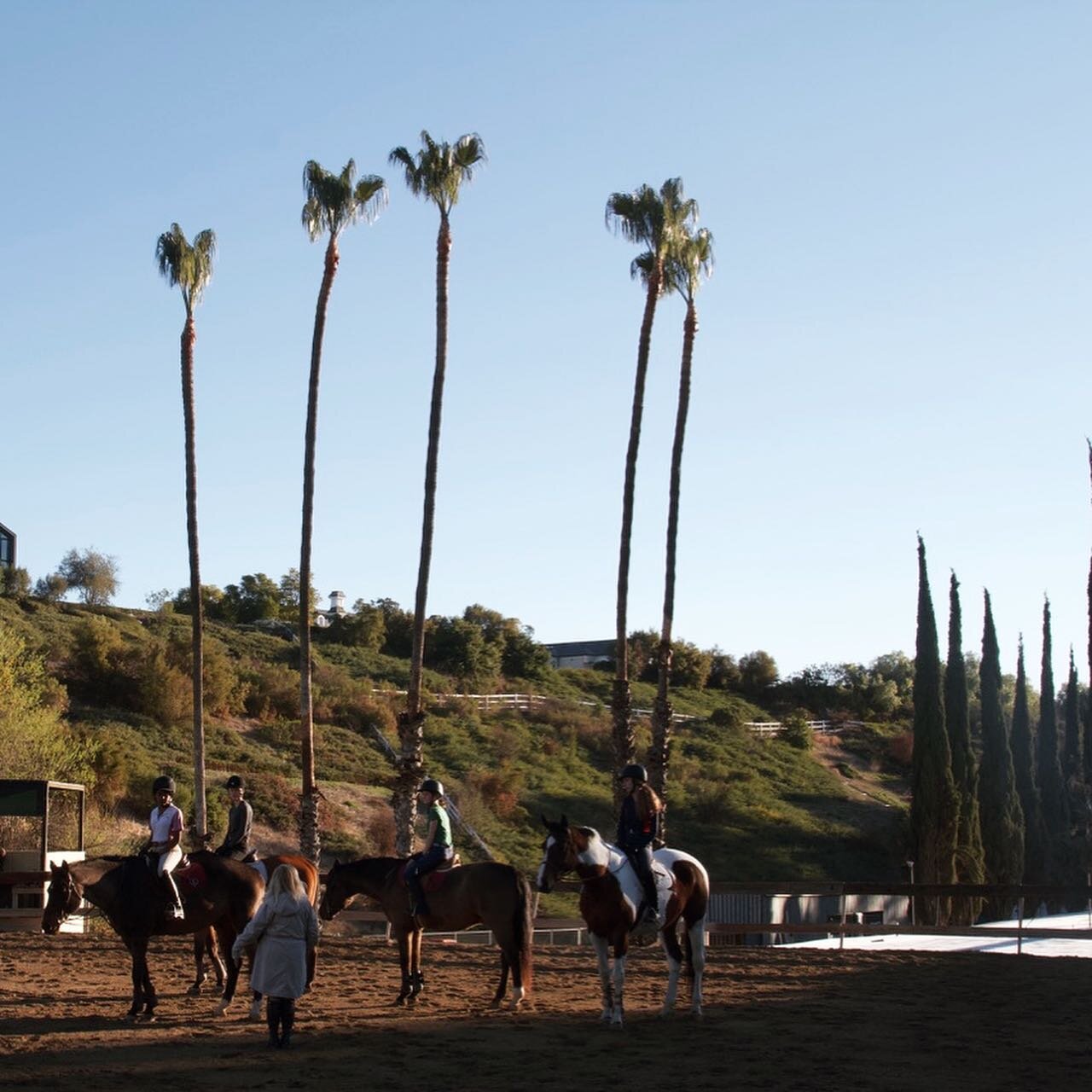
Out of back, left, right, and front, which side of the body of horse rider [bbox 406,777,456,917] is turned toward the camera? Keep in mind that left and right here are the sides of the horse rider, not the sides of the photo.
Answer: left

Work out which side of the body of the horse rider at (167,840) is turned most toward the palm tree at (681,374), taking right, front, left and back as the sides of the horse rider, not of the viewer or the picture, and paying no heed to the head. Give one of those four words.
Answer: back

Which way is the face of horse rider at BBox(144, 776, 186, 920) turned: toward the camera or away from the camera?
toward the camera

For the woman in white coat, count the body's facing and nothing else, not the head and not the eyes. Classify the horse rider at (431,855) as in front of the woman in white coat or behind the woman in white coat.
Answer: in front

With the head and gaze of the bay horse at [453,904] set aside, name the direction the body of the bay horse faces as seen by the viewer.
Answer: to the viewer's left

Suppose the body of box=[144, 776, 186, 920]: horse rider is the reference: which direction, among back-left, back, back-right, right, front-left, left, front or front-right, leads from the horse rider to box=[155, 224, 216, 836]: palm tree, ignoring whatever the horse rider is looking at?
back-right

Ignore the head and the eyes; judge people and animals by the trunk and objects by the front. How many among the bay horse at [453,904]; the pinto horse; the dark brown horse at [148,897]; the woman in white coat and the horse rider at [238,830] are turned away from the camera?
1

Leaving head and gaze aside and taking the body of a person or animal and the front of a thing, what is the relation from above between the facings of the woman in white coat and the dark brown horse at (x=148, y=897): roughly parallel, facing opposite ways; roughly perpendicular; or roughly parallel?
roughly perpendicular

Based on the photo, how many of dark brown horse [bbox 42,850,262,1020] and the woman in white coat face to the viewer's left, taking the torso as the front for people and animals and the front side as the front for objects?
1

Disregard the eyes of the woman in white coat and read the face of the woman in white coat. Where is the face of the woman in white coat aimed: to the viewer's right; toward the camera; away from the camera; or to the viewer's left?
away from the camera

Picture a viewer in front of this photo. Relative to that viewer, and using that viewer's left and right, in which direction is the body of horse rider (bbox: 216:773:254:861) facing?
facing the viewer and to the left of the viewer

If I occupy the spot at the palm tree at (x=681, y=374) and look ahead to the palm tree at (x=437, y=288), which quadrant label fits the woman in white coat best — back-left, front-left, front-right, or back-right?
front-left

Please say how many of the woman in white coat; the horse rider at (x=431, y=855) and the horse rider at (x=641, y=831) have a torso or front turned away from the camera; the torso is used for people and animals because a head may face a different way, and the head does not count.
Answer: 1

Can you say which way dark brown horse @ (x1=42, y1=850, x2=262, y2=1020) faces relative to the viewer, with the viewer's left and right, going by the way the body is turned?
facing to the left of the viewer

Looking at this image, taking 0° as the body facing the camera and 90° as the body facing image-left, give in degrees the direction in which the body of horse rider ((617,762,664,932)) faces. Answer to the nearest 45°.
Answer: approximately 45°

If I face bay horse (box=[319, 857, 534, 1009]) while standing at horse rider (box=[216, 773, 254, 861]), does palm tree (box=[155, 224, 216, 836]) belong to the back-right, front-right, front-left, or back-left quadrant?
back-left

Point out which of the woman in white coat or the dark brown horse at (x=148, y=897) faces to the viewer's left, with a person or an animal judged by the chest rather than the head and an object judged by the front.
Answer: the dark brown horse

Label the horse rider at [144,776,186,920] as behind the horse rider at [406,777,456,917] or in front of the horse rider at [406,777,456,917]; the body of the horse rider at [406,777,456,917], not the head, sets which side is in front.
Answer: in front
